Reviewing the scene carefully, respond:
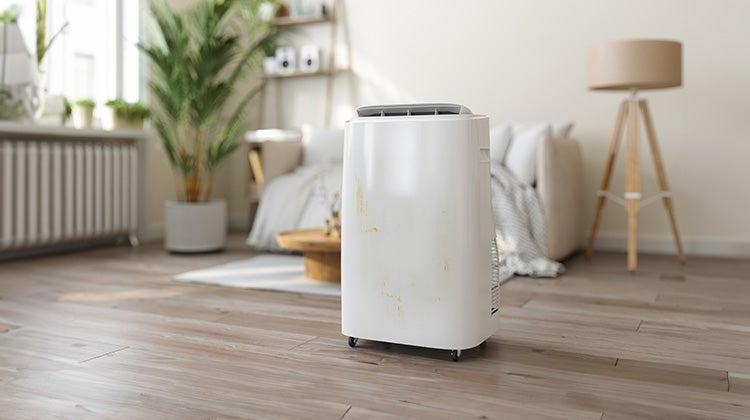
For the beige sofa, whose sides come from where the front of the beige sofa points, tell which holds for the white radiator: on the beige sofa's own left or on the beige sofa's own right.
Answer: on the beige sofa's own right

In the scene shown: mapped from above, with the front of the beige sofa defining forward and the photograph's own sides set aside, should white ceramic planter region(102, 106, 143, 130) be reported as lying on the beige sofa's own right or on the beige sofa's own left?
on the beige sofa's own right

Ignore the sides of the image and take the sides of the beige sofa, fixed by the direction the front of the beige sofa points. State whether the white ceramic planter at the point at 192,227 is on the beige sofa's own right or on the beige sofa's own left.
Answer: on the beige sofa's own right

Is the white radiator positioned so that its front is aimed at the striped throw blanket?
yes

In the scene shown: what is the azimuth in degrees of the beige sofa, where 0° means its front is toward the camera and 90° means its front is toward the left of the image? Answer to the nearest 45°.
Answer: approximately 0°

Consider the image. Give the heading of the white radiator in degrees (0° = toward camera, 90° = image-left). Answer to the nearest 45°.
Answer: approximately 315°

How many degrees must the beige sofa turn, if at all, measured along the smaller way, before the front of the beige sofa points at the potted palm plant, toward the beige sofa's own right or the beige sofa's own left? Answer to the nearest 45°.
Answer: approximately 90° to the beige sofa's own right
